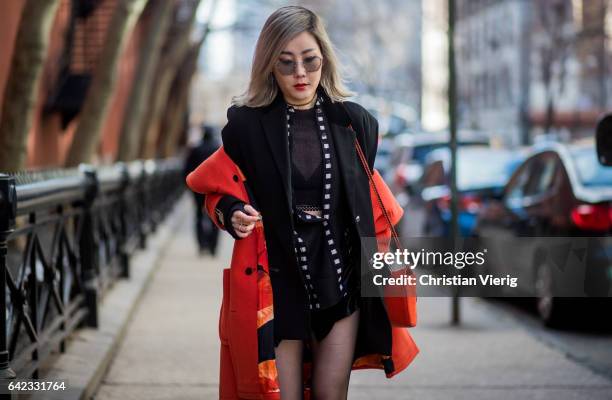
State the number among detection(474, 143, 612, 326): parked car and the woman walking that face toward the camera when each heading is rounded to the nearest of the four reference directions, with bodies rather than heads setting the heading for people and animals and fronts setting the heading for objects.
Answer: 1

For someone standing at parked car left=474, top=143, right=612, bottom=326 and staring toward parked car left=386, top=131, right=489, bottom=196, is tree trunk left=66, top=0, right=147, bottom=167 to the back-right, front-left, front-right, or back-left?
front-left

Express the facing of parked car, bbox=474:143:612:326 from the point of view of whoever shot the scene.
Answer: facing away from the viewer and to the left of the viewer

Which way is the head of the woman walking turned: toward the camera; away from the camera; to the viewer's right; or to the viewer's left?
toward the camera

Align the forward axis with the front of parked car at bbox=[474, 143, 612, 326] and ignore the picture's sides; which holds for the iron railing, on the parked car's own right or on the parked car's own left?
on the parked car's own left

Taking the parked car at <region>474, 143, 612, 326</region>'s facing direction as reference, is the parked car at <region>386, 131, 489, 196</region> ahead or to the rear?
ahead

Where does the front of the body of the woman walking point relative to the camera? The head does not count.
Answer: toward the camera

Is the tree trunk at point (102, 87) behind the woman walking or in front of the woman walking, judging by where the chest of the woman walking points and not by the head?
behind

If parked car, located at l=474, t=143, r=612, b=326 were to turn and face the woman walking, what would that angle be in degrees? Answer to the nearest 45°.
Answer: approximately 135° to its left

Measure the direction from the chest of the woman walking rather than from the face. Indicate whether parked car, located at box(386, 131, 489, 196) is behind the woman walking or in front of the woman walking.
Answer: behind
